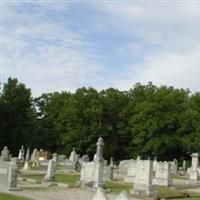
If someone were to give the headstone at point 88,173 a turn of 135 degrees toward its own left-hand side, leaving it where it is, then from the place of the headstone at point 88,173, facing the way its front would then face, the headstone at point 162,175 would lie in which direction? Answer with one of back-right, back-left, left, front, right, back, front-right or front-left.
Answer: front

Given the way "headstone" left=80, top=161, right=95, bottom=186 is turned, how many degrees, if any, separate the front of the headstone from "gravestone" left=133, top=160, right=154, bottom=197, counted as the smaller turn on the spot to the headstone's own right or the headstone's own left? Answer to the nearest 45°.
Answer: approximately 45° to the headstone's own left

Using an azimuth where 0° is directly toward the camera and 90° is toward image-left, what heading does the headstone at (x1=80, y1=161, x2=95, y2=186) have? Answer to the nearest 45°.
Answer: approximately 0°
